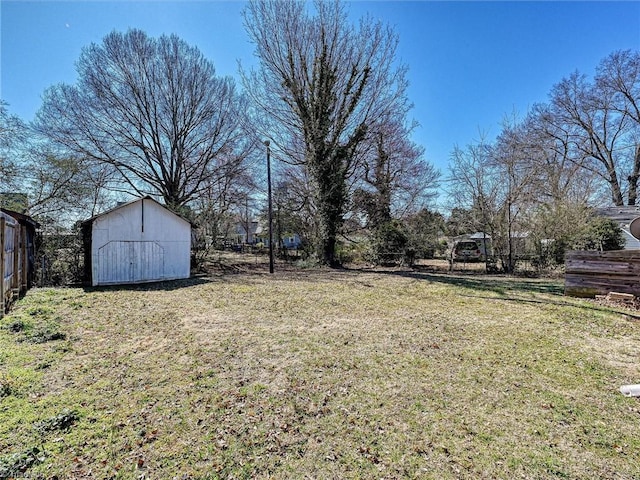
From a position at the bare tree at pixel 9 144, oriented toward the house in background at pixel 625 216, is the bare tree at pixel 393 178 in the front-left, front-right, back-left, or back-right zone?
front-left

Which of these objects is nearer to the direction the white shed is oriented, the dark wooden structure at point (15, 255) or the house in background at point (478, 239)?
the dark wooden structure

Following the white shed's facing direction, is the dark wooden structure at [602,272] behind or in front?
in front

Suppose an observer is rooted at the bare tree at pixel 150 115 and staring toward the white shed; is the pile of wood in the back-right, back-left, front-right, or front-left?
front-left

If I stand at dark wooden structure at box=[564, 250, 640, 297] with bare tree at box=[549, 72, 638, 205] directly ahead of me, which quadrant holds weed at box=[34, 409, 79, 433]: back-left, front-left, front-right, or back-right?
back-left

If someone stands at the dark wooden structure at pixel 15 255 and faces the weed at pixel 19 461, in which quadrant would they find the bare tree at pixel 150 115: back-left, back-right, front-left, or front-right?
back-left

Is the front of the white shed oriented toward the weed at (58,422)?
yes

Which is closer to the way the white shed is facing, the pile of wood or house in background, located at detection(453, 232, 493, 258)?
the pile of wood

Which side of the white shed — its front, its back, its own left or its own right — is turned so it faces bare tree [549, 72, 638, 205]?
left

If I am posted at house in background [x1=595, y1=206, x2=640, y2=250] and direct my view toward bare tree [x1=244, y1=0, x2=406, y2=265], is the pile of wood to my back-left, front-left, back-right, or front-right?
front-left

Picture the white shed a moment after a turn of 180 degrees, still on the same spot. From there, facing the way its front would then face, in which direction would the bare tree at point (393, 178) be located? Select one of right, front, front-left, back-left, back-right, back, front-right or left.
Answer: right

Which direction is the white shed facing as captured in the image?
toward the camera

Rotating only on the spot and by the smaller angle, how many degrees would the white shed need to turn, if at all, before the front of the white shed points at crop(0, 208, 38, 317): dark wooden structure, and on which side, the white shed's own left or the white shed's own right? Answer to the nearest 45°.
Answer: approximately 45° to the white shed's own right

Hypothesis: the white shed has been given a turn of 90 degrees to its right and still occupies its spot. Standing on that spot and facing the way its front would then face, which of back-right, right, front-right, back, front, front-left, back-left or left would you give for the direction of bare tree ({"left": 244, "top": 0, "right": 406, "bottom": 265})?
back

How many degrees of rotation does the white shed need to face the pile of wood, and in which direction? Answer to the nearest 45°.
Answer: approximately 45° to its left

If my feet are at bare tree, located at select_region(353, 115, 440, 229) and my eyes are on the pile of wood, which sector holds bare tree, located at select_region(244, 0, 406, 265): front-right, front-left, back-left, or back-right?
front-right
